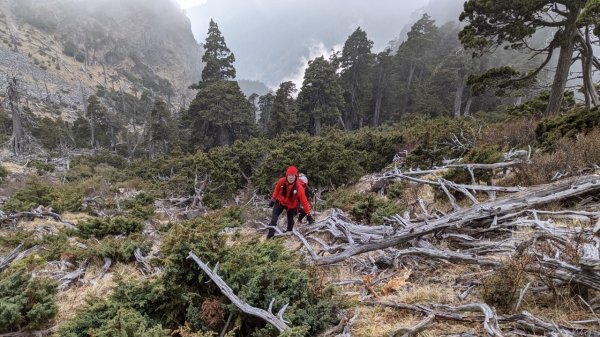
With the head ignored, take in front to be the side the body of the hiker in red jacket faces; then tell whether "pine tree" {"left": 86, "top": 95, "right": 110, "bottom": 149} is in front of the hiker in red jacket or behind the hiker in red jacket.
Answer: behind

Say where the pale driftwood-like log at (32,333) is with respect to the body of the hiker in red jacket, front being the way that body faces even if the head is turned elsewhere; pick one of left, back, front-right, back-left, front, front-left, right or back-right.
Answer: front-right

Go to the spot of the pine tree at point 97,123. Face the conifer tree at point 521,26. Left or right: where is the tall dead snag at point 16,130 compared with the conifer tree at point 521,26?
right

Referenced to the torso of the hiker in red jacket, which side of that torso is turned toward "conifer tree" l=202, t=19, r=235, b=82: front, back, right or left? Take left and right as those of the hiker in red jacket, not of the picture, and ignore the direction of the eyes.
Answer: back

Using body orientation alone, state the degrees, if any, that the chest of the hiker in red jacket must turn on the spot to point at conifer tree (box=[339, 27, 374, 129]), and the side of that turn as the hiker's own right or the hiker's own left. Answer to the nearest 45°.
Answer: approximately 180°

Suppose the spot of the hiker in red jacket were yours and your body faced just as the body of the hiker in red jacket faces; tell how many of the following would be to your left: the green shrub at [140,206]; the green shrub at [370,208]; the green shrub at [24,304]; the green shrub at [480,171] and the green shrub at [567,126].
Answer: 3

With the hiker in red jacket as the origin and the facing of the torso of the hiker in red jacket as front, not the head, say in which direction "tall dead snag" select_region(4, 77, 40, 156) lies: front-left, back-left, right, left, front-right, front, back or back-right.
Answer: back-right

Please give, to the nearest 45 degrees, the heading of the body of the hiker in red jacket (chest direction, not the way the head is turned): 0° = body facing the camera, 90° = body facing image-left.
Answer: approximately 0°

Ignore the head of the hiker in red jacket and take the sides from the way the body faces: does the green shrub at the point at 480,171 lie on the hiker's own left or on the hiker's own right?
on the hiker's own left

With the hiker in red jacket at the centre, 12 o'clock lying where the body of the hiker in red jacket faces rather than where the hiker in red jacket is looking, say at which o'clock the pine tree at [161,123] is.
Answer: The pine tree is roughly at 5 o'clock from the hiker in red jacket.

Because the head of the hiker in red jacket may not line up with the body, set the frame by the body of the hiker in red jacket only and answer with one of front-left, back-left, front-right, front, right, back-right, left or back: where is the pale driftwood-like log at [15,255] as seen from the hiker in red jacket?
right

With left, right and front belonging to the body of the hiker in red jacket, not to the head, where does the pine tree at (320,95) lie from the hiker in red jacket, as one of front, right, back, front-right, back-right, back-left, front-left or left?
back
